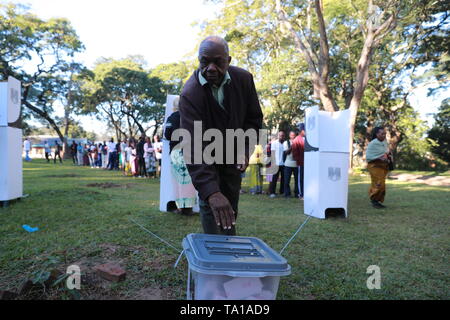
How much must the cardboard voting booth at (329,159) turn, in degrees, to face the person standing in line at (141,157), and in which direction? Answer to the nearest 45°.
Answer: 0° — it already faces them

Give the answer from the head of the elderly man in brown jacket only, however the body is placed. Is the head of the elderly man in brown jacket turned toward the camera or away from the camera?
toward the camera

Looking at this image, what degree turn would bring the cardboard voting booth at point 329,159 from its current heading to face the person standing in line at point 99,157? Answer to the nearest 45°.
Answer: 0° — it already faces them

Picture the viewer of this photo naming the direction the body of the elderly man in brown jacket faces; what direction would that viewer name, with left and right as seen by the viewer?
facing the viewer

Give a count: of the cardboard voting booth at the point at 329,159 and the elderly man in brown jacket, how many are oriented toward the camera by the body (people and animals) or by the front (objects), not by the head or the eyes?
1

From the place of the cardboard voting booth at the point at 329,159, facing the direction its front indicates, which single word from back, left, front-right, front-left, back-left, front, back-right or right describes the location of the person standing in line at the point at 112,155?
front

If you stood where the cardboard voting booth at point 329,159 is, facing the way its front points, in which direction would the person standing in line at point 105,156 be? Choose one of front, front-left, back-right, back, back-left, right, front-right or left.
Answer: front

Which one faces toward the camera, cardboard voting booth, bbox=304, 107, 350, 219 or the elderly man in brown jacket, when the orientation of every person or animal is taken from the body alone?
the elderly man in brown jacket

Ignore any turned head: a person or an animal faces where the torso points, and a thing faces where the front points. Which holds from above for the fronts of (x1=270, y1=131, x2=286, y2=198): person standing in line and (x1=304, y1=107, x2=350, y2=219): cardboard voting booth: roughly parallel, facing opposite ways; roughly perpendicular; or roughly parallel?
roughly parallel, facing opposite ways
